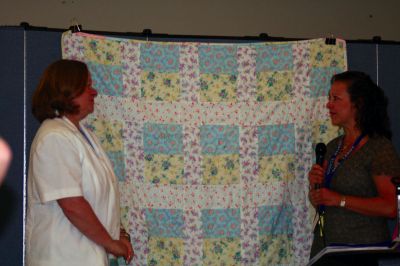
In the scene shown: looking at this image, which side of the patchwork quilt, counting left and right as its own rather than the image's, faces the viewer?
front

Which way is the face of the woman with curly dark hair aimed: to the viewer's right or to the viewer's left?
to the viewer's left

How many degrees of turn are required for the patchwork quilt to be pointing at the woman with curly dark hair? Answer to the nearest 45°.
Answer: approximately 45° to its left
